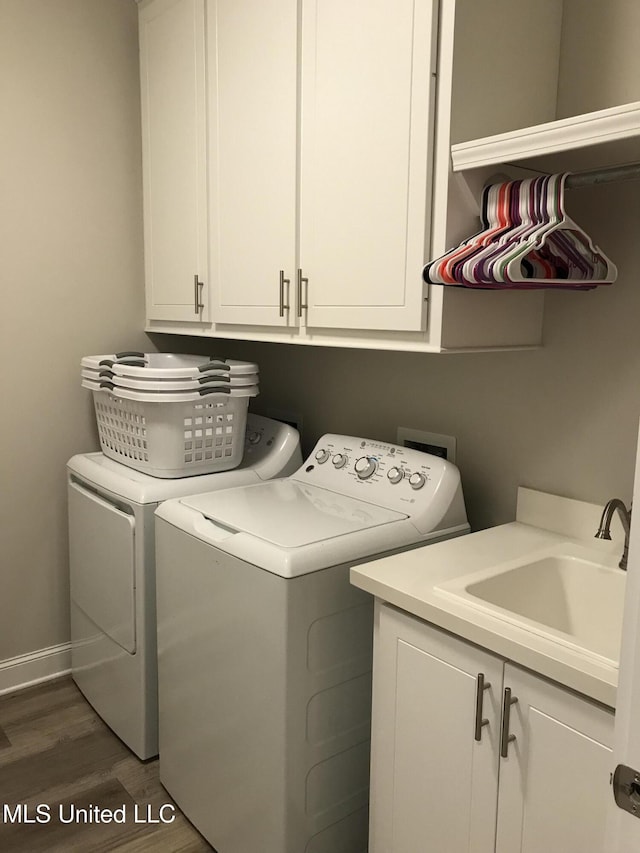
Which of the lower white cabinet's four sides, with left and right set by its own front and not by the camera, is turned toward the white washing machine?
right

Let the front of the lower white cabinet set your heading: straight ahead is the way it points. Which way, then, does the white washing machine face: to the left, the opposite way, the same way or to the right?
the same way

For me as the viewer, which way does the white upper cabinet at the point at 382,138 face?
facing the viewer and to the left of the viewer

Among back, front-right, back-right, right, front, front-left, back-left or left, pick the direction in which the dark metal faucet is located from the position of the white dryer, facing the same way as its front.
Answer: left

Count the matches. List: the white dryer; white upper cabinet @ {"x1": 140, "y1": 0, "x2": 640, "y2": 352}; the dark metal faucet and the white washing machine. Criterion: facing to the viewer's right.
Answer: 0

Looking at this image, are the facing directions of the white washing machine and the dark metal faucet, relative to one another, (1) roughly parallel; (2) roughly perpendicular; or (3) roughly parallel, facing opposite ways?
roughly parallel

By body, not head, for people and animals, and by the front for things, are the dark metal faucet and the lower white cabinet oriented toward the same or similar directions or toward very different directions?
same or similar directions

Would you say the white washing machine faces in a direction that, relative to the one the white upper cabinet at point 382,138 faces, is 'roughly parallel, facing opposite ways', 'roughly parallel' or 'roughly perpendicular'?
roughly parallel

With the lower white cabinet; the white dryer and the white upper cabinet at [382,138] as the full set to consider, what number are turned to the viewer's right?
0

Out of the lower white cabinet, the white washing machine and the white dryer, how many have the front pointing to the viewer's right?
0

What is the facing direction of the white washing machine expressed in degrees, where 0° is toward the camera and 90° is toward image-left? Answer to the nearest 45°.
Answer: approximately 45°

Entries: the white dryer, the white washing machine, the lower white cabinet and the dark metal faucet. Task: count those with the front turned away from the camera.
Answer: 0

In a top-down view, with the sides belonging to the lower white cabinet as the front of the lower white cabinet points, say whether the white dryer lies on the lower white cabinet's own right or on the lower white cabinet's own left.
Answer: on the lower white cabinet's own right
